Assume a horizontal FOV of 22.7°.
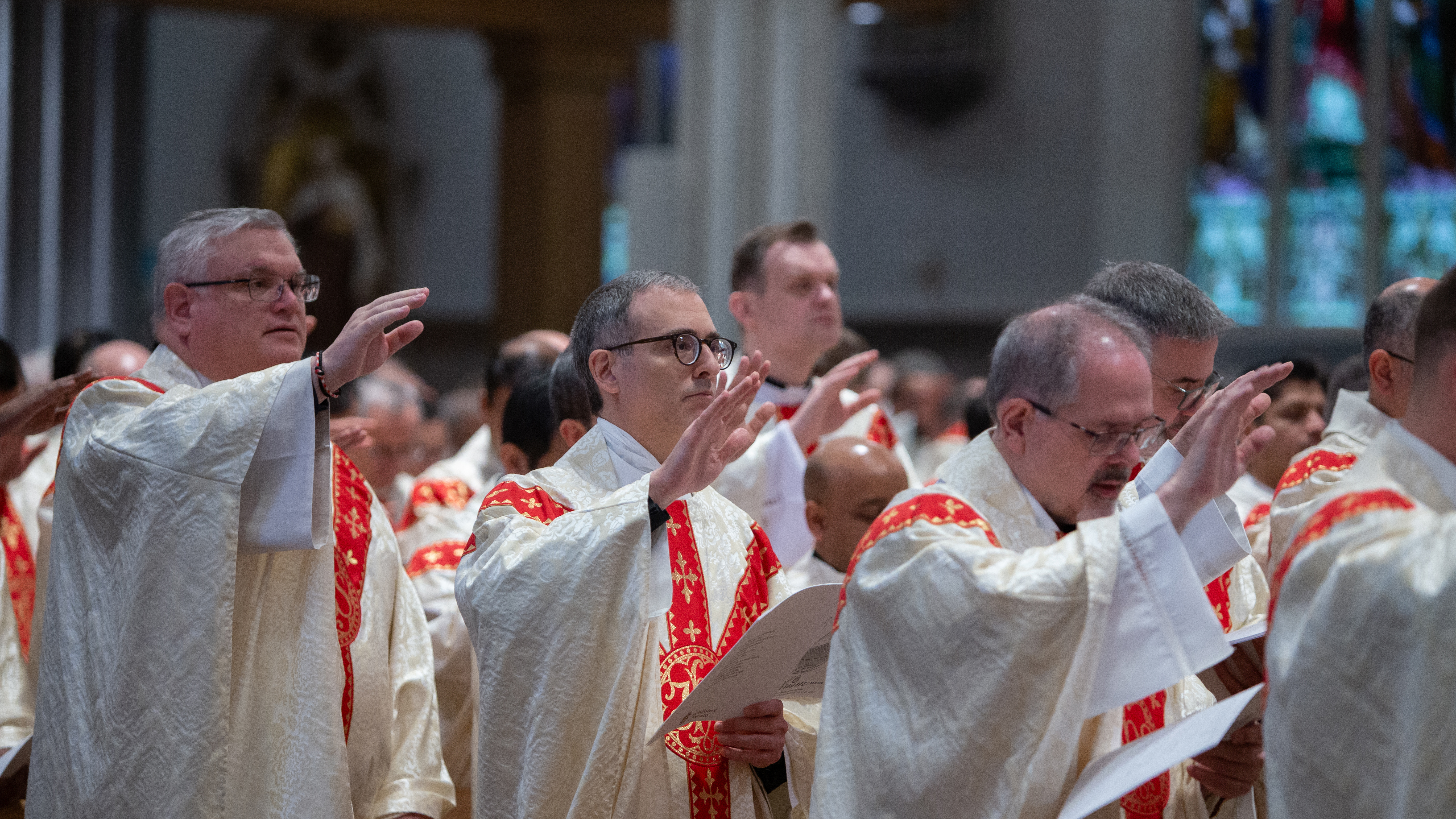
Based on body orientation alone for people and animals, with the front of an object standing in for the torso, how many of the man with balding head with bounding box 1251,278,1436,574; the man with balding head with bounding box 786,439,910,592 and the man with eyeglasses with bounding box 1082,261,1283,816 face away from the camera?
0

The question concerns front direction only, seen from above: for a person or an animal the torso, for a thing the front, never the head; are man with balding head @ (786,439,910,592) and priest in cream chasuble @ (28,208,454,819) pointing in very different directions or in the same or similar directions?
same or similar directions

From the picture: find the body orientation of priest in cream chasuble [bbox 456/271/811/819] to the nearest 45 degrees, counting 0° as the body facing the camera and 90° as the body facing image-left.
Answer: approximately 315°

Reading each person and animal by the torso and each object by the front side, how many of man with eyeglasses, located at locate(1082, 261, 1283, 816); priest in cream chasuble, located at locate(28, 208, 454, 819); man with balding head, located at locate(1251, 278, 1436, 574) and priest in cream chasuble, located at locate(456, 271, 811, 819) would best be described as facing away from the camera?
0

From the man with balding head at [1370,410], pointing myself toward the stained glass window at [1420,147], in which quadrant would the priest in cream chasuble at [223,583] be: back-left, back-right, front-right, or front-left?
back-left

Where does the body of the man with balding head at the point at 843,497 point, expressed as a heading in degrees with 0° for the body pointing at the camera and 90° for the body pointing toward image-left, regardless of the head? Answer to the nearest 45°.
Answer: approximately 315°

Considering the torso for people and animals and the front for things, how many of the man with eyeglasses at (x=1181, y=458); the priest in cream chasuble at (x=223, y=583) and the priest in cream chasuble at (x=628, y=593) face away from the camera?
0

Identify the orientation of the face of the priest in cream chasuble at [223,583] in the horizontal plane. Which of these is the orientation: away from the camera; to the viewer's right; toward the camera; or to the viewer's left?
to the viewer's right

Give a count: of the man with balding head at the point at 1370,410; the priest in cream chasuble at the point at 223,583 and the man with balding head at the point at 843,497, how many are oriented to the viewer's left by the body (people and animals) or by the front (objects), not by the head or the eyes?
0

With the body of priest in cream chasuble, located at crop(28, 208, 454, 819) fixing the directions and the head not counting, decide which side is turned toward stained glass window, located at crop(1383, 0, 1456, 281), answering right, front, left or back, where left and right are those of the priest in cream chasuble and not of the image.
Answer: left

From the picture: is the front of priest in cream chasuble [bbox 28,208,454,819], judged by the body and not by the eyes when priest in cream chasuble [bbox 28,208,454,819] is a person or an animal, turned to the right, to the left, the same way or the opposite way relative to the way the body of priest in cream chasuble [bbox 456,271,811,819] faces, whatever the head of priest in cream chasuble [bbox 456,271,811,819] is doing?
the same way

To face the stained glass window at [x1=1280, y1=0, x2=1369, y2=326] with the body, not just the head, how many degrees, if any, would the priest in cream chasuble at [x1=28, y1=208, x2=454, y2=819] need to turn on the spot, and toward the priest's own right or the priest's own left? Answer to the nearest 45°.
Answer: approximately 90° to the priest's own left

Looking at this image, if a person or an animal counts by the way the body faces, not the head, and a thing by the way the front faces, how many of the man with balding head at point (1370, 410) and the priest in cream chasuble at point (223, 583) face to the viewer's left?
0
